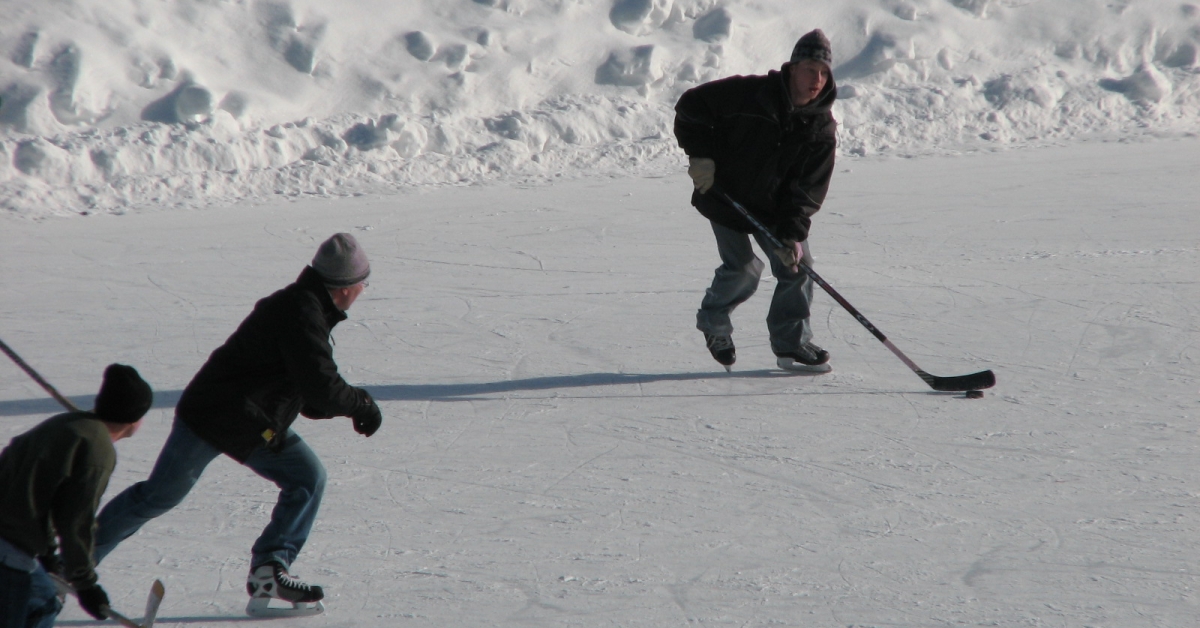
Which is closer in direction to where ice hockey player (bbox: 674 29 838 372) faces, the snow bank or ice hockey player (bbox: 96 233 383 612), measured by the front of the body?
the ice hockey player

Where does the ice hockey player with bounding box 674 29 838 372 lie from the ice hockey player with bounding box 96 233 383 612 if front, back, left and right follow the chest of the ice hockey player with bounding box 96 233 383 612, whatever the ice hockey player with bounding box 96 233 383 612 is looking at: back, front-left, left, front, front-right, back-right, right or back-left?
front-left

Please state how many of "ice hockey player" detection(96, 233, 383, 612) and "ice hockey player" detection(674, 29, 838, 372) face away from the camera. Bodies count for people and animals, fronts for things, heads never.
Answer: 0

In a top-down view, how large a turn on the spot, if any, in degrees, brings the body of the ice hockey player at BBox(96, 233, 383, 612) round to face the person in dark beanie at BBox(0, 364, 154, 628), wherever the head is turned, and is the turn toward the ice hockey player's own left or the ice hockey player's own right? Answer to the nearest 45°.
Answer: approximately 135° to the ice hockey player's own right

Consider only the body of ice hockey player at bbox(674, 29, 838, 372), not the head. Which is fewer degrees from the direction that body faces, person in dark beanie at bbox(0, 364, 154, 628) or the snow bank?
the person in dark beanie

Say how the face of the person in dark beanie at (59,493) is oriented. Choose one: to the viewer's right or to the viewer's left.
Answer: to the viewer's right

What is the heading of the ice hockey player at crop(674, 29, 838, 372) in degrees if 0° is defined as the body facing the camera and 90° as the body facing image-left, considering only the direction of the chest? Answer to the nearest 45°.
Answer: approximately 315°

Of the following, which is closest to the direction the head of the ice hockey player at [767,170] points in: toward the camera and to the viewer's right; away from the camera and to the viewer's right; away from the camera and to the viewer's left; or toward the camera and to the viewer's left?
toward the camera and to the viewer's right

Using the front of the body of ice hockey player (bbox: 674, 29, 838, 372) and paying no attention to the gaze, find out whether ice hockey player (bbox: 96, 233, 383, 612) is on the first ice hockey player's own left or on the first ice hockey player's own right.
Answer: on the first ice hockey player's own right

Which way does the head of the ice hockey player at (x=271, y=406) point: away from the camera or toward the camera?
away from the camera

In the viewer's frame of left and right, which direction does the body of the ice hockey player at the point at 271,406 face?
facing to the right of the viewer
